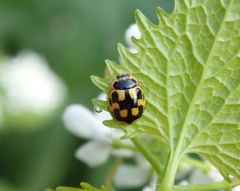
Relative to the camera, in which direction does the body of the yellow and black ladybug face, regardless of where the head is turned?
away from the camera
